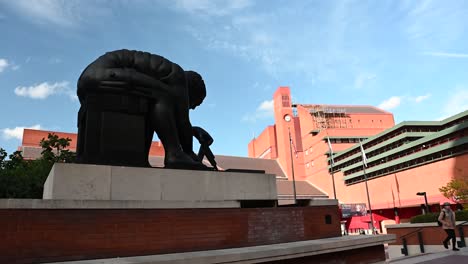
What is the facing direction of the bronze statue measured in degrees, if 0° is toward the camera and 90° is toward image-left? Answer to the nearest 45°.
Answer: approximately 270°
